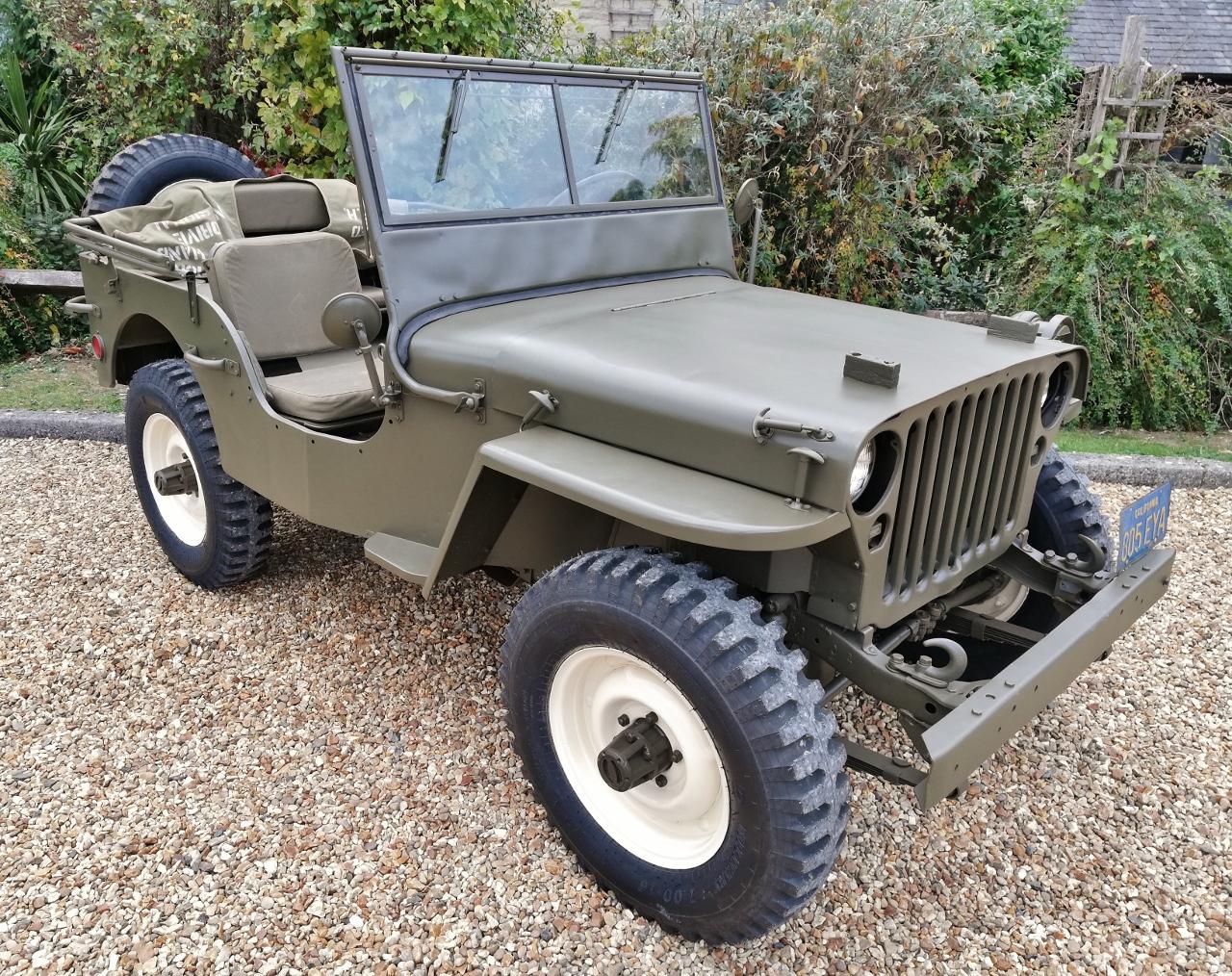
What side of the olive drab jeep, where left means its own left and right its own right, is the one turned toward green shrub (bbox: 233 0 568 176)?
back

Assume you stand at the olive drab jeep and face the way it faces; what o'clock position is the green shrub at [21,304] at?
The green shrub is roughly at 6 o'clock from the olive drab jeep.

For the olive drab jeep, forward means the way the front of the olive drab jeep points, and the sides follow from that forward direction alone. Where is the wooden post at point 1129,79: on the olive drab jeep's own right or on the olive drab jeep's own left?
on the olive drab jeep's own left

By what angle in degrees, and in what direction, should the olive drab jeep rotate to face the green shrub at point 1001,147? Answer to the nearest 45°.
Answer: approximately 90° to its left

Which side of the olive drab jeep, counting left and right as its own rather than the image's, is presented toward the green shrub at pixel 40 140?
back

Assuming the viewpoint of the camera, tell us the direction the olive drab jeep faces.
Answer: facing the viewer and to the right of the viewer

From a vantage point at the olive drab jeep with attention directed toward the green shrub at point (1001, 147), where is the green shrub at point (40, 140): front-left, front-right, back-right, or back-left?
front-left

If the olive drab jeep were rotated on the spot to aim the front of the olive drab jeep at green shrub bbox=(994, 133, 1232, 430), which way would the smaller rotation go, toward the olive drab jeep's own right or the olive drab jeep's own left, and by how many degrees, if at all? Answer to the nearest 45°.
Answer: approximately 90° to the olive drab jeep's own left

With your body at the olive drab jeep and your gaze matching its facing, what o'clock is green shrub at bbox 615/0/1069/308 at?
The green shrub is roughly at 8 o'clock from the olive drab jeep.
